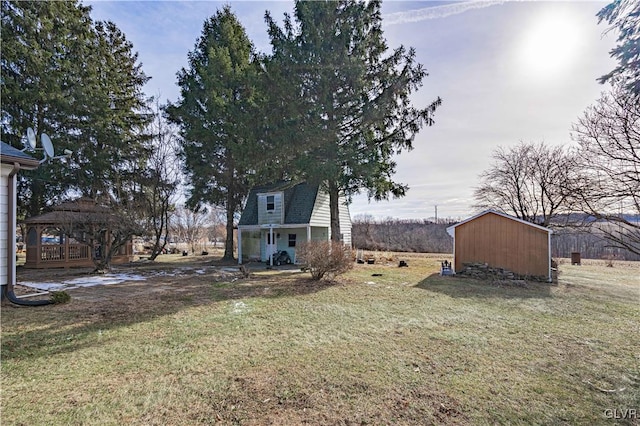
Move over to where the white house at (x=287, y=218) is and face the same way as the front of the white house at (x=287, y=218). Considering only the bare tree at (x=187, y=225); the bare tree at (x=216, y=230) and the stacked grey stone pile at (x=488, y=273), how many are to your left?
1

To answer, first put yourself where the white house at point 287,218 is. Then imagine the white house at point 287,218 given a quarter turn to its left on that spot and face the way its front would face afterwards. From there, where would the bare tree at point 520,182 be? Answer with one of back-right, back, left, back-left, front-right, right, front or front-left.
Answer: front-left

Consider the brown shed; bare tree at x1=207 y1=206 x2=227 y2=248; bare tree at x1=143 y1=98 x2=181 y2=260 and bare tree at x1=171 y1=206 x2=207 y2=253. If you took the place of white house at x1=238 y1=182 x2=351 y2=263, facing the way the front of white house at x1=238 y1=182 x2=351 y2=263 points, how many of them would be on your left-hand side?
1

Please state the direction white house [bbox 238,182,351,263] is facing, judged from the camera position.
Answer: facing the viewer and to the left of the viewer

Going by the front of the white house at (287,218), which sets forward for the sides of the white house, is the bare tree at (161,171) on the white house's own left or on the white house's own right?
on the white house's own right

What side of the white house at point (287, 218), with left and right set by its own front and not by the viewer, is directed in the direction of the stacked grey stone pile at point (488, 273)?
left

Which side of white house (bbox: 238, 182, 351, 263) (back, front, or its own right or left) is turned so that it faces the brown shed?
left

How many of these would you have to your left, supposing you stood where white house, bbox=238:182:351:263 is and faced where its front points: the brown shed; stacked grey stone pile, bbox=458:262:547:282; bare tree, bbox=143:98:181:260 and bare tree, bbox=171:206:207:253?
2

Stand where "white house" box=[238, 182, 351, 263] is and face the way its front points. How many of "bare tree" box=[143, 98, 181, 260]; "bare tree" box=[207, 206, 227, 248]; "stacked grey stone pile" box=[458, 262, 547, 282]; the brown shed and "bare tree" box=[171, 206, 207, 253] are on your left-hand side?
2
